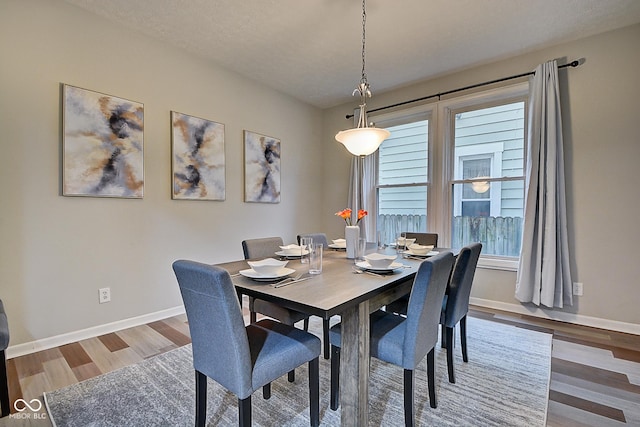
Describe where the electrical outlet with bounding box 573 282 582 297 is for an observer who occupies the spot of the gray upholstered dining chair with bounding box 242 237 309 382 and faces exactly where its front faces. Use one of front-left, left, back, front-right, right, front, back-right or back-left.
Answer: front-left

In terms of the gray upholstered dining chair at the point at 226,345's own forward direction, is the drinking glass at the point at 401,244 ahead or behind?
ahead

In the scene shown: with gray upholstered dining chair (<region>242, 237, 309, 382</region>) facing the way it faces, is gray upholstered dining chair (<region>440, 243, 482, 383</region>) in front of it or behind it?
in front

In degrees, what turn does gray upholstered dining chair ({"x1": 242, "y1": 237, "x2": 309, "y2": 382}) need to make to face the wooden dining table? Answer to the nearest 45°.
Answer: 0° — it already faces it

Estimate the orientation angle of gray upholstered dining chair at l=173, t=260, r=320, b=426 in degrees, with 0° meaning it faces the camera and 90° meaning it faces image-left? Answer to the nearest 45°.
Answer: approximately 225°

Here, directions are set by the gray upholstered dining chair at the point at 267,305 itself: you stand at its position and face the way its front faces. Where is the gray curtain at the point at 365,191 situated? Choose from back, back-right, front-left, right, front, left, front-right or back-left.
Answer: left
